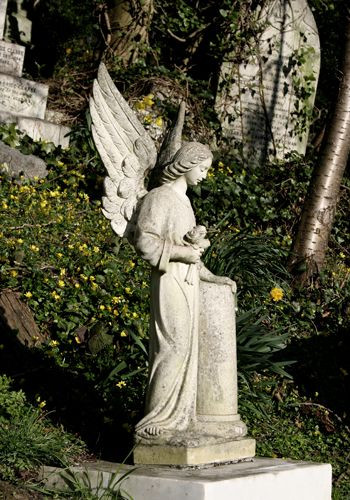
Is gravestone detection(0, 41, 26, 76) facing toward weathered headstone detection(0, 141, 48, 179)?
yes

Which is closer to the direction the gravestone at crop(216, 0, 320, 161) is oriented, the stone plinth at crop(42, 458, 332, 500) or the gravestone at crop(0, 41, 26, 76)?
the stone plinth

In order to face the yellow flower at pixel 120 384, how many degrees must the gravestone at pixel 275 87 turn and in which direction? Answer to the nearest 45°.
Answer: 0° — it already faces it

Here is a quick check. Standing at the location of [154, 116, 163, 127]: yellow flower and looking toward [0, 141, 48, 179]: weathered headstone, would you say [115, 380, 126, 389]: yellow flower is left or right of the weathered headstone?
left

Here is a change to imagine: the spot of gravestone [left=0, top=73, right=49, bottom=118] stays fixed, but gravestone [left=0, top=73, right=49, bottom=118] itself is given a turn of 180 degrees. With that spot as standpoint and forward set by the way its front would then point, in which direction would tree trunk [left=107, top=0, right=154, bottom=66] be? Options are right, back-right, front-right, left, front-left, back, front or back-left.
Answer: front-right

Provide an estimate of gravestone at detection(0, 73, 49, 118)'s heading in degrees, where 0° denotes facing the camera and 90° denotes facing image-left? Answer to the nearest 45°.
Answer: approximately 0°

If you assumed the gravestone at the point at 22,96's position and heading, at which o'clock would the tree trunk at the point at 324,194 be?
The tree trunk is roughly at 10 o'clock from the gravestone.

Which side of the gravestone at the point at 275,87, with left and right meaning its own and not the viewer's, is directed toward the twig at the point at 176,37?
right

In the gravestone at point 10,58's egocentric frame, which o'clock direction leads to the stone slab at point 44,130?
The stone slab is roughly at 11 o'clock from the gravestone.

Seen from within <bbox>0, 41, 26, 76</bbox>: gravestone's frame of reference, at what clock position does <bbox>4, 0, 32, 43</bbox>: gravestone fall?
<bbox>4, 0, 32, 43</bbox>: gravestone is roughly at 6 o'clock from <bbox>0, 41, 26, 76</bbox>: gravestone.

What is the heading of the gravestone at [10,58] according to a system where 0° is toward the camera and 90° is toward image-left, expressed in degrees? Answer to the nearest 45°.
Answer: approximately 0°

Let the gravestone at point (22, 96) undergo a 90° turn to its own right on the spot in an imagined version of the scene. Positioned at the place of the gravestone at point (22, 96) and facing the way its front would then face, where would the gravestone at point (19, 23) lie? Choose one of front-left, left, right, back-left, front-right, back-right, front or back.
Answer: right
